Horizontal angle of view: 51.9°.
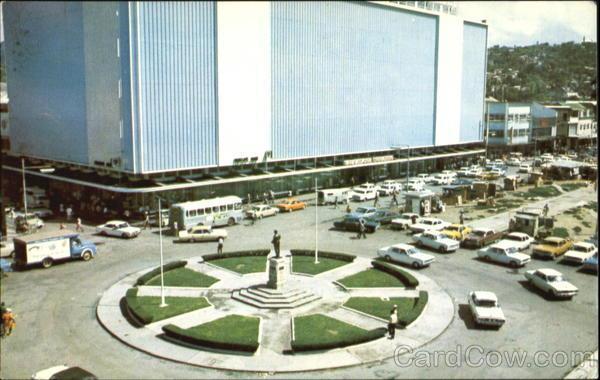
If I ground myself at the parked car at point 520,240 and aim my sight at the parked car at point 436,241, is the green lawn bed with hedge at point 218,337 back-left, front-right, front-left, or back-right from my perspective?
front-left

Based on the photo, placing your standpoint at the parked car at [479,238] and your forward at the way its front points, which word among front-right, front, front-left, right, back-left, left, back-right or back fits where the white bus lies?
front-right

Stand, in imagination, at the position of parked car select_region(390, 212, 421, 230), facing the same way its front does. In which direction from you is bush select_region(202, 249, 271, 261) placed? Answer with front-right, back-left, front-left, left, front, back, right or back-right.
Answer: front

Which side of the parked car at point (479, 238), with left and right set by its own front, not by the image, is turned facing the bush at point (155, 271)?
front

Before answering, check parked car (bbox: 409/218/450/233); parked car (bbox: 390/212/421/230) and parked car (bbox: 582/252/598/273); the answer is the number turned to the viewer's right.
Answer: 0

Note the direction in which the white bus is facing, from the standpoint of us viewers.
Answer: facing away from the viewer and to the right of the viewer

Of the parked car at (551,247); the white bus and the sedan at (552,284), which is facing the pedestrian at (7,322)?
the parked car

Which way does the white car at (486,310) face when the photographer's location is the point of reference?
facing the viewer and to the right of the viewer

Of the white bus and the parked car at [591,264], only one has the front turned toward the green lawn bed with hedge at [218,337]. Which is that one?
the parked car

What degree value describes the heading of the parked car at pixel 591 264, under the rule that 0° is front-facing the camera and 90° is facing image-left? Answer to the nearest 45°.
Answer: approximately 45°

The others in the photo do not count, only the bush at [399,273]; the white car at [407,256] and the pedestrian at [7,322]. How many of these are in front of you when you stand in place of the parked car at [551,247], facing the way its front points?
3

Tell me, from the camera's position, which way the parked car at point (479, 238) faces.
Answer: facing the viewer and to the left of the viewer

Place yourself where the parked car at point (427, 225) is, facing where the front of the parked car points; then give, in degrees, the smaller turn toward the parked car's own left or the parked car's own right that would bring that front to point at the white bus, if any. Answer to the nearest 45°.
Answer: approximately 45° to the parked car's own right

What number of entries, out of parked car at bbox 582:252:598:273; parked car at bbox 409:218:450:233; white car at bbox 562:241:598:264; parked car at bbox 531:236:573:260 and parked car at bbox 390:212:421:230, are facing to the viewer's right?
0

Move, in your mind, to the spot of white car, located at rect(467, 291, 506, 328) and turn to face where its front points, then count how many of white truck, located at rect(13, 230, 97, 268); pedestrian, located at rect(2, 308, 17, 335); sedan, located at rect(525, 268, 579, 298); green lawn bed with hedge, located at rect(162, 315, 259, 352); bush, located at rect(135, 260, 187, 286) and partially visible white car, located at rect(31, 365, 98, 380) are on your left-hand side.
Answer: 1

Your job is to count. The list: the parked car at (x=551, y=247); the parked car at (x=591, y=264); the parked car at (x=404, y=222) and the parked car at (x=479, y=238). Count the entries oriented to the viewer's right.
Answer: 0
